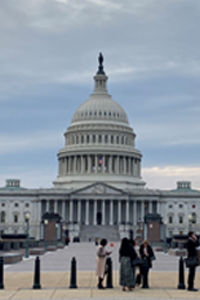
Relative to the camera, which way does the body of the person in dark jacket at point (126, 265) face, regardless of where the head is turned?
away from the camera
